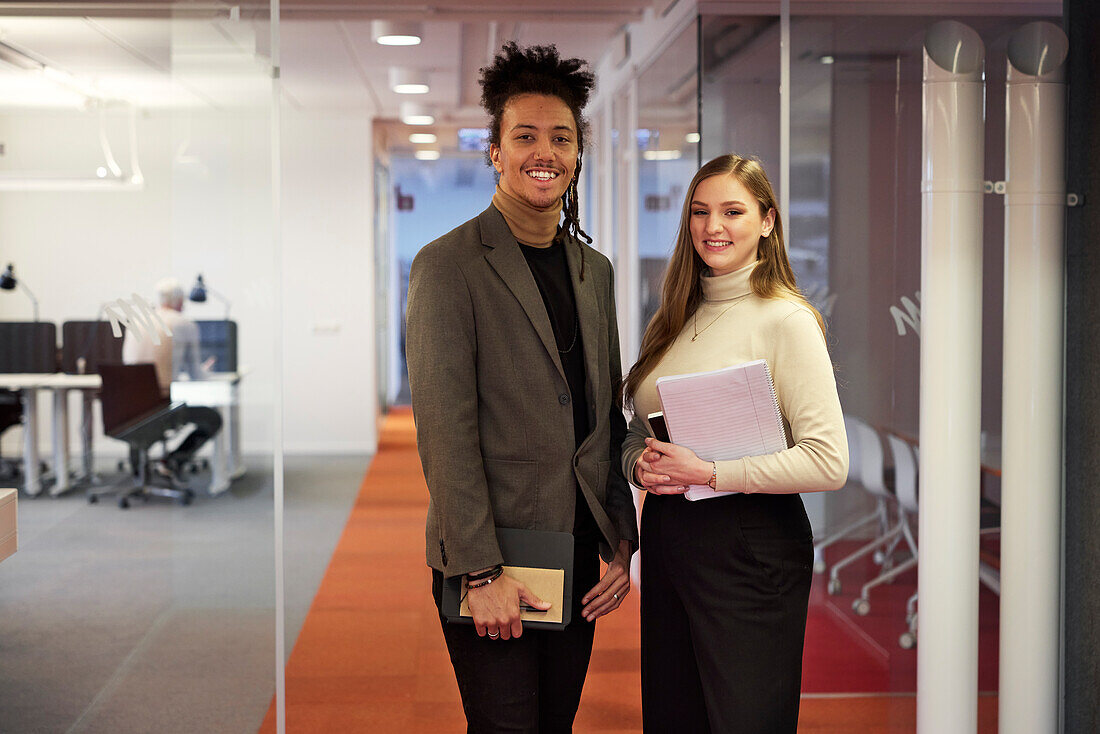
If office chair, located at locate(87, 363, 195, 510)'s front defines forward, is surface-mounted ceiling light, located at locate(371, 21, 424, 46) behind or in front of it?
in front

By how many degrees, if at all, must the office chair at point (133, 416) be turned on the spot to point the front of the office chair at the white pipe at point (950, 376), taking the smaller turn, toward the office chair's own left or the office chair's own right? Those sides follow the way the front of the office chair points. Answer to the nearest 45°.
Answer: approximately 90° to the office chair's own right

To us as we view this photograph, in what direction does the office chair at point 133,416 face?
facing away from the viewer and to the right of the viewer
